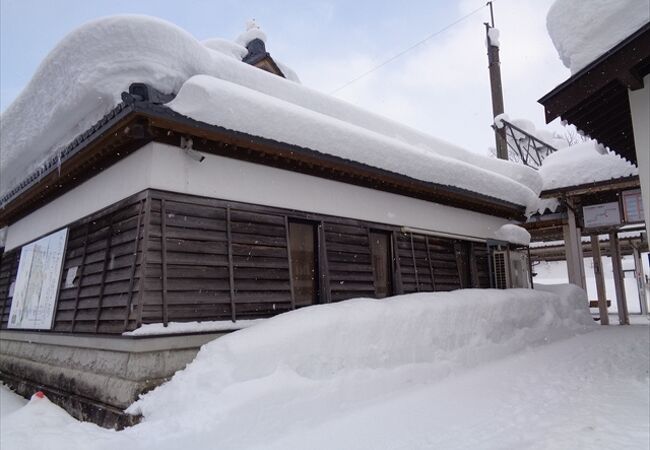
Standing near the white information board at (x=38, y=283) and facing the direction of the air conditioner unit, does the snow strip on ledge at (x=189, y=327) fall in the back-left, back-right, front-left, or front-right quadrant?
front-right

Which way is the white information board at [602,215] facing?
toward the camera

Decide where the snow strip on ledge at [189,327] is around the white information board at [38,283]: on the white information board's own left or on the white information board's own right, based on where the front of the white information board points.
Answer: on the white information board's own left

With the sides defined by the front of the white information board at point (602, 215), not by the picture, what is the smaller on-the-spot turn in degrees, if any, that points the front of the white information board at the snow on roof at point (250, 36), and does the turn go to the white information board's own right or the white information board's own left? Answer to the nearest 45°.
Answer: approximately 45° to the white information board's own right

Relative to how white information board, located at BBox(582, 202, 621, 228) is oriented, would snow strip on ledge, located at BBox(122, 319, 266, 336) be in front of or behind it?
in front

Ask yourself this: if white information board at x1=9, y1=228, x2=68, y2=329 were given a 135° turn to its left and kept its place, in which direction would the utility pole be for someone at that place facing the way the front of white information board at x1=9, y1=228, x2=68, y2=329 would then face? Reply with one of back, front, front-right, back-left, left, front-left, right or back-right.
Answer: front

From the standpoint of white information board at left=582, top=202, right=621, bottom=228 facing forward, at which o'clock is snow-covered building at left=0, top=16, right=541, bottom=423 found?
The snow-covered building is roughly at 1 o'clock from the white information board.

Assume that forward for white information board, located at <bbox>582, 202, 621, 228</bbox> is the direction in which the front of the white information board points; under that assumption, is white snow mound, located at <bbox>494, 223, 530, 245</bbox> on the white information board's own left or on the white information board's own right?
on the white information board's own right

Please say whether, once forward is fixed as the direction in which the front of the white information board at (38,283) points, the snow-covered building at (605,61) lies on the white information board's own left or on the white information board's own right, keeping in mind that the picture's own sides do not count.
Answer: on the white information board's own left

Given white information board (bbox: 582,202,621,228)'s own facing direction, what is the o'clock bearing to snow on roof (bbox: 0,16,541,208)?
The snow on roof is roughly at 1 o'clock from the white information board.

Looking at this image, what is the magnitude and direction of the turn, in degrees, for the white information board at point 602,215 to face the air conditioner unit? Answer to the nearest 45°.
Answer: approximately 45° to its right
